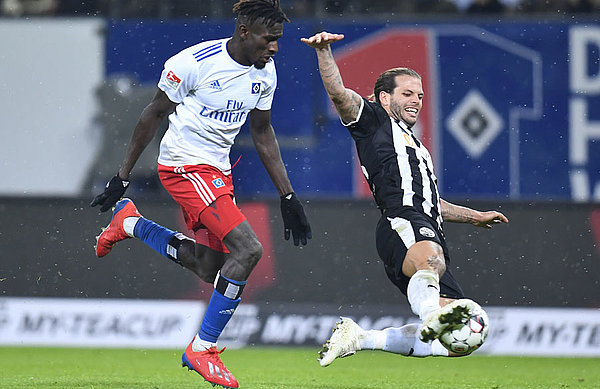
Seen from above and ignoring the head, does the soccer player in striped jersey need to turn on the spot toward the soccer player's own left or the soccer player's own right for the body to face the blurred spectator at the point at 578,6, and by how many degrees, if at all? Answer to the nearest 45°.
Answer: approximately 135° to the soccer player's own left

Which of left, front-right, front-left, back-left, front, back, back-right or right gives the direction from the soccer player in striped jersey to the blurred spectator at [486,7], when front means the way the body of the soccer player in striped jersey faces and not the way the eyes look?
back-left

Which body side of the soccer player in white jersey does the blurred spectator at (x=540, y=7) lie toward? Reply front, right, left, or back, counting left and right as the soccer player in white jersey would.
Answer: left

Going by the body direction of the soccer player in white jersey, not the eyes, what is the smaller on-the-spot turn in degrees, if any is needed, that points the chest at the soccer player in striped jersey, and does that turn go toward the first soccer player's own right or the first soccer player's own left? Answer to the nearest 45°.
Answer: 0° — they already face them

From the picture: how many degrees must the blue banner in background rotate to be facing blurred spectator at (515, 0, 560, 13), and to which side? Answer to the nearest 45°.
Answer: approximately 135° to its left

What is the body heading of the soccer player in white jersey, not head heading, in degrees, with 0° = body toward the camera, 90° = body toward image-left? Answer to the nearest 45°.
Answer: approximately 315°

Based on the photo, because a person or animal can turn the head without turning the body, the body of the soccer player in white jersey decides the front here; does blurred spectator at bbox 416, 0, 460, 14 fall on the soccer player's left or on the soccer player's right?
on the soccer player's left

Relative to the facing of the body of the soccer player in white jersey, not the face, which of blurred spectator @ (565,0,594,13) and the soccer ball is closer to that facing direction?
the soccer ball
